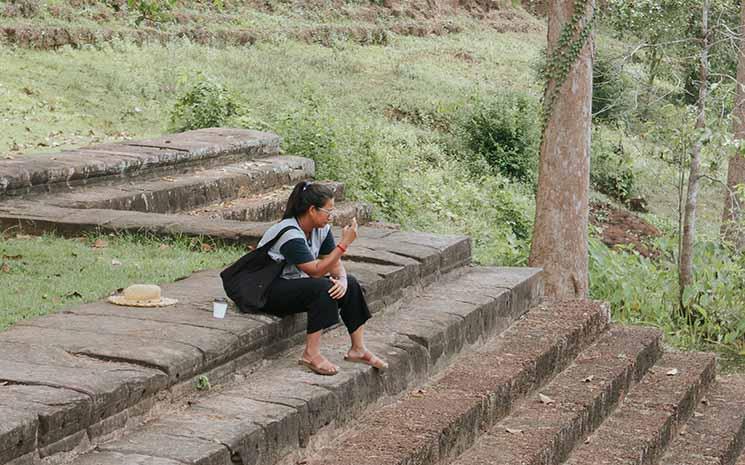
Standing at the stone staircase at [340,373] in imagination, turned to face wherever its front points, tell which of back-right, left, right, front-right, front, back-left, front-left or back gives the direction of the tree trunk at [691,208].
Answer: left

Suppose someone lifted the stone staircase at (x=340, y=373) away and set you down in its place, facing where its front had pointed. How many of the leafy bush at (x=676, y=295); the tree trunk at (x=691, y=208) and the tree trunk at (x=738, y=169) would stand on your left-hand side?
3

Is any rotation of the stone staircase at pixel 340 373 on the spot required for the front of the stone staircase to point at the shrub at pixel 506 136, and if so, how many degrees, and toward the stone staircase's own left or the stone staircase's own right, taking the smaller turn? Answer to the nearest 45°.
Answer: approximately 135° to the stone staircase's own left

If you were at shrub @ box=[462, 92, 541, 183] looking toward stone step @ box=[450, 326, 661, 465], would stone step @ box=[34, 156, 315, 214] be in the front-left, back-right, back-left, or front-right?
front-right

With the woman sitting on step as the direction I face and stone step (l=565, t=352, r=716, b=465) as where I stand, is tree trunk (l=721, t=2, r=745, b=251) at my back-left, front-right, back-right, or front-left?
back-right

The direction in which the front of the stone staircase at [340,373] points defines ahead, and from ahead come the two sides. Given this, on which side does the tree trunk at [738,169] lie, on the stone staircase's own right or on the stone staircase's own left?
on the stone staircase's own left

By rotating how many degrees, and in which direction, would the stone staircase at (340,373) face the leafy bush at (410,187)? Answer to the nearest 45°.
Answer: approximately 135° to its left

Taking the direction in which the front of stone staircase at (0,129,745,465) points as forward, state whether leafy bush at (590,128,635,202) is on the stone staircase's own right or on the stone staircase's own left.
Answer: on the stone staircase's own left

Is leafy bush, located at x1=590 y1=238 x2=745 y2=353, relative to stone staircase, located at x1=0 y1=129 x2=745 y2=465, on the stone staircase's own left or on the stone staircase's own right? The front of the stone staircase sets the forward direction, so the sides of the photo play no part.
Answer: on the stone staircase's own left

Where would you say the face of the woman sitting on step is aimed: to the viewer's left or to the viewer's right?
to the viewer's right

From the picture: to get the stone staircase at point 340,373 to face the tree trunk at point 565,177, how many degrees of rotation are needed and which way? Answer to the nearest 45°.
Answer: approximately 90° to its left

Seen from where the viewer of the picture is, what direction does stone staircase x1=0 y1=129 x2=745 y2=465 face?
facing the viewer and to the right of the viewer
